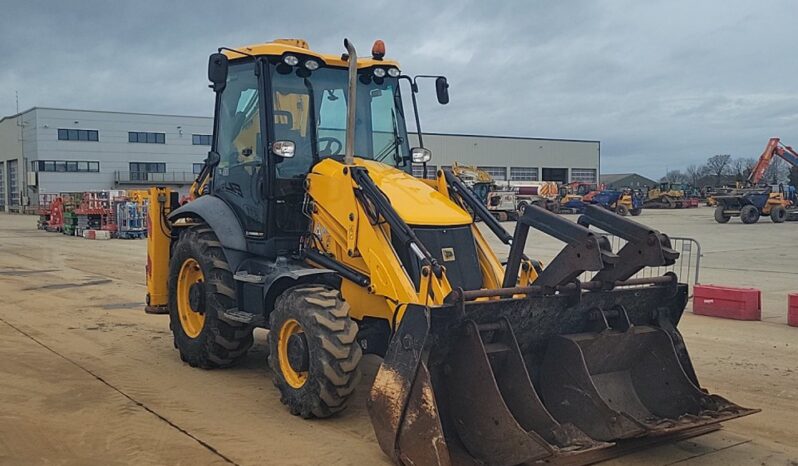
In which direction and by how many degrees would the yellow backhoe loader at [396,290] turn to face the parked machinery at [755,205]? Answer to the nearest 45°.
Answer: approximately 90° to its left

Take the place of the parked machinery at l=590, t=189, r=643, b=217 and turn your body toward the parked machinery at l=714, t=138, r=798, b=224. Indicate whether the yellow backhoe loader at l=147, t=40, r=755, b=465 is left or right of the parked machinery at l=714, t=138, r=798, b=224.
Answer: right

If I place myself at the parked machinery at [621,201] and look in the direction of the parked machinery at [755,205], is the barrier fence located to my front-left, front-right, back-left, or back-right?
front-right

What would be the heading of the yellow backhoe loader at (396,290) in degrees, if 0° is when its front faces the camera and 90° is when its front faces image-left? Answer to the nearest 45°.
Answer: approximately 315°

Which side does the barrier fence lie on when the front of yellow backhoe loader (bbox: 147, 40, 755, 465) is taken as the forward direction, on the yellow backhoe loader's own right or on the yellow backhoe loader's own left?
on the yellow backhoe loader's own left

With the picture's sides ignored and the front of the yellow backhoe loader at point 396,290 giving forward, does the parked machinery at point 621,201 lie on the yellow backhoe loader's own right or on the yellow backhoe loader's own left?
on the yellow backhoe loader's own left
